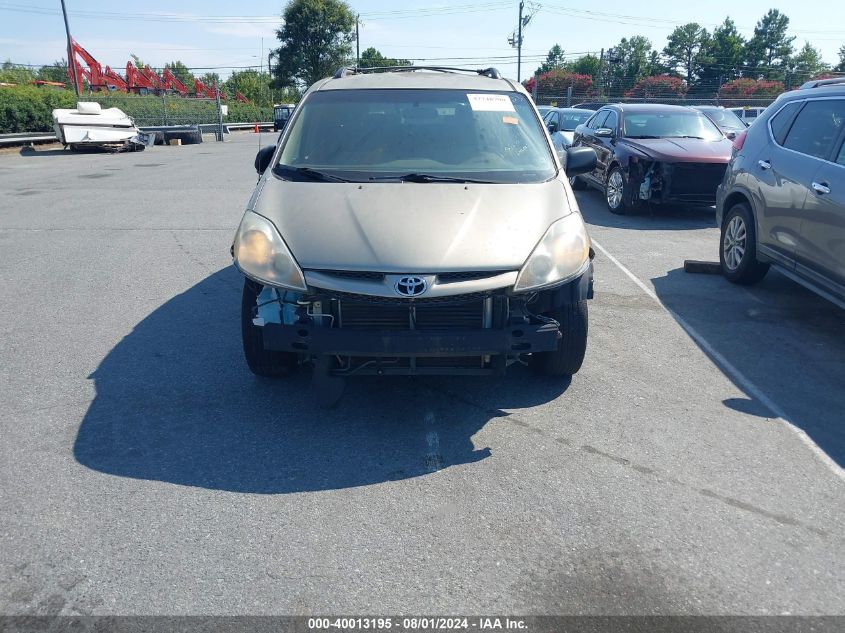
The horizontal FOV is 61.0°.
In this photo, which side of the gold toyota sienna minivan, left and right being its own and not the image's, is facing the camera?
front

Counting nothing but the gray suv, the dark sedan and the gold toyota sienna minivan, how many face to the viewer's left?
0

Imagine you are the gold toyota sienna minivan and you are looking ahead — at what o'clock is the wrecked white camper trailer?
The wrecked white camper trailer is roughly at 5 o'clock from the gold toyota sienna minivan.

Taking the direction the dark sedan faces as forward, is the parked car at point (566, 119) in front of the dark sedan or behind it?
behind

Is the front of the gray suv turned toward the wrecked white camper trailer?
no

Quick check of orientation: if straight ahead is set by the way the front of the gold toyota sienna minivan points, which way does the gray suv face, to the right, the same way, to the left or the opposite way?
the same way

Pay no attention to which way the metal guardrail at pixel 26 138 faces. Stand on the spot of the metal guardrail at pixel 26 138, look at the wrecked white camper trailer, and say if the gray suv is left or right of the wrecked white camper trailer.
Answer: right

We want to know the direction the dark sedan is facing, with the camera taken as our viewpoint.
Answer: facing the viewer and to the right of the viewer

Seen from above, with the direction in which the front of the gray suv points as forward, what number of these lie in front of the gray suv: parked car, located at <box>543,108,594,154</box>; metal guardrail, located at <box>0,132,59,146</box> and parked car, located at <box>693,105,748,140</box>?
0

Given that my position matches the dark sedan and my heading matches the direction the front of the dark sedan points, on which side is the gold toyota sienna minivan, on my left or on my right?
on my right

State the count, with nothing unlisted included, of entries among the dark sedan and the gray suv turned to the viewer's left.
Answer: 0

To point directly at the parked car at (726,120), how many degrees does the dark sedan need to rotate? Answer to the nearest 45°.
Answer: approximately 135° to its left

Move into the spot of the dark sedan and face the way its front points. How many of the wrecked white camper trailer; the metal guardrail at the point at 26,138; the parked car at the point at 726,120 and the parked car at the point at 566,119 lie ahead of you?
0

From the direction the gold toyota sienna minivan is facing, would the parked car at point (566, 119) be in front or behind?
behind

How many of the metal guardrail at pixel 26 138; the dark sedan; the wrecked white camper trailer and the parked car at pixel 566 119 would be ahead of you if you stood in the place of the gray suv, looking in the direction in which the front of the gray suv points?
0

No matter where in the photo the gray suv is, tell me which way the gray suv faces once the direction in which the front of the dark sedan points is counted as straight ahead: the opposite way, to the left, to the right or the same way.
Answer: the same way

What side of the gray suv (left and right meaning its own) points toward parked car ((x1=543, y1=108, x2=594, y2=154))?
back
